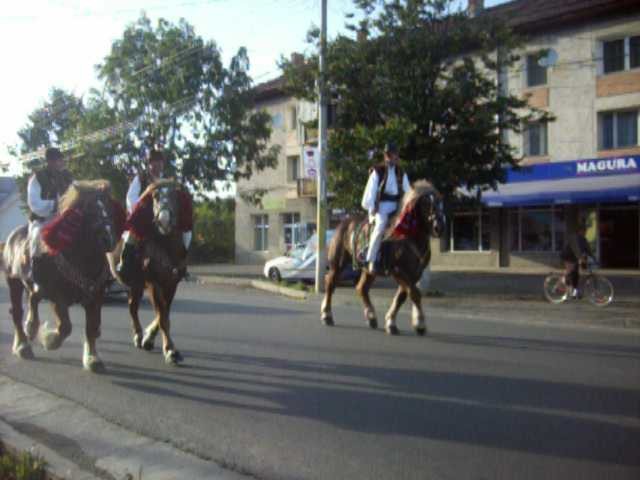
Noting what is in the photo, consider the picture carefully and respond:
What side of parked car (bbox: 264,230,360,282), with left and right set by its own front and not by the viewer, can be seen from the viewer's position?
left

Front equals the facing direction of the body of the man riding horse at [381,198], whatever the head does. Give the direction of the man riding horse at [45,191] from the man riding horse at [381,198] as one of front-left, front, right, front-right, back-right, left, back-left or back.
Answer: right

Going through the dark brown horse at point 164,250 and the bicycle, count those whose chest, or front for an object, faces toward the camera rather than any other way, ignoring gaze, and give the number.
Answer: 1

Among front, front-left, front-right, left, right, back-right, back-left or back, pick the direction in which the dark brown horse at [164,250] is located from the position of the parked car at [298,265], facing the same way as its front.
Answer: left

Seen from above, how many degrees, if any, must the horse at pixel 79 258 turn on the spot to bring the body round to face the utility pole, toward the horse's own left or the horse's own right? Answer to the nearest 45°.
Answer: approximately 90° to the horse's own left

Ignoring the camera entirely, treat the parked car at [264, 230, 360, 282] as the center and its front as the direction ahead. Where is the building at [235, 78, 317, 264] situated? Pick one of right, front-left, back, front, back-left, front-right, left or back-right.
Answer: right

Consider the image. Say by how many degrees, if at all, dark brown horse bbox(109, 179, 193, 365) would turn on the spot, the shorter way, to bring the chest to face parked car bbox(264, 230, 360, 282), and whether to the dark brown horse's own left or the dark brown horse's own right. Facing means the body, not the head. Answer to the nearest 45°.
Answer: approximately 180°

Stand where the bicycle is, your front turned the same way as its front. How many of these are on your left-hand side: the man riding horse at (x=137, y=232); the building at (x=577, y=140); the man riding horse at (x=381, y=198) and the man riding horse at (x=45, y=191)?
1

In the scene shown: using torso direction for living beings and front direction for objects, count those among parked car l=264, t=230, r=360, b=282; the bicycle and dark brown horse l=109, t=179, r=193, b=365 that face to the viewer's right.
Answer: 1

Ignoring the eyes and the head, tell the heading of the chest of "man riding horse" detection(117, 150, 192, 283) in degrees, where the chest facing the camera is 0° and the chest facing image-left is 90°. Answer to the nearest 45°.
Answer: approximately 315°

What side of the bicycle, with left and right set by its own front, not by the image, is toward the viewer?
right
